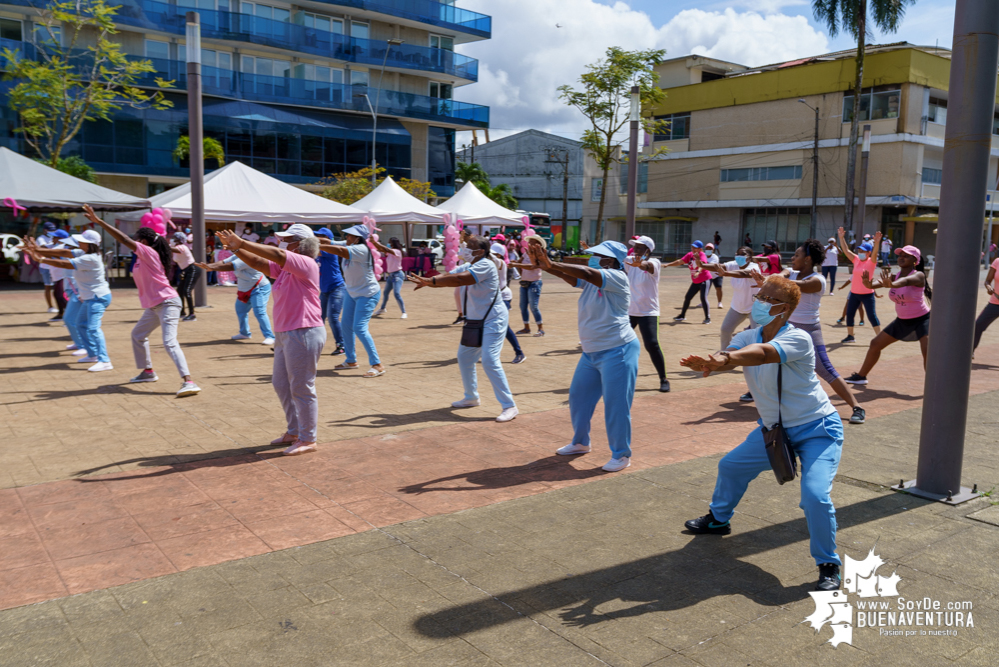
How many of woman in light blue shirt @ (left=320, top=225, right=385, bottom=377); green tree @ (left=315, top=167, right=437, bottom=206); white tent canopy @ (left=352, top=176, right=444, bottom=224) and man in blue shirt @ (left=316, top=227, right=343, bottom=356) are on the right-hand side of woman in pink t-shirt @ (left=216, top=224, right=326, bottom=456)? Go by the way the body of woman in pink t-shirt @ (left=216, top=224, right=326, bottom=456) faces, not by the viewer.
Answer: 4

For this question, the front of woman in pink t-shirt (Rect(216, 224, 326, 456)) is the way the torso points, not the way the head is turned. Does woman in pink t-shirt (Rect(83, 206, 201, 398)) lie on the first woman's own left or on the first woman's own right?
on the first woman's own right

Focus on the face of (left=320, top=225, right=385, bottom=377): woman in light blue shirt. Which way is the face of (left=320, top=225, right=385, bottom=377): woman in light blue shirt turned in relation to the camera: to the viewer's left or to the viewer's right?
to the viewer's left

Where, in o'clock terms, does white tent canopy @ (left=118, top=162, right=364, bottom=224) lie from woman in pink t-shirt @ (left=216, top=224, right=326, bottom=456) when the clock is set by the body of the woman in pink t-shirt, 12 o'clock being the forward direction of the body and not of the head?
The white tent canopy is roughly at 3 o'clock from the woman in pink t-shirt.

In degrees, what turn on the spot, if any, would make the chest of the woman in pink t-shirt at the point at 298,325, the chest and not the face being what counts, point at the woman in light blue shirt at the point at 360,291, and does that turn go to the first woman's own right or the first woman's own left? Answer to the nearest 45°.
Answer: approximately 90° to the first woman's own right

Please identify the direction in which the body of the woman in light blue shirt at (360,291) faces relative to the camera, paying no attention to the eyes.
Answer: to the viewer's left

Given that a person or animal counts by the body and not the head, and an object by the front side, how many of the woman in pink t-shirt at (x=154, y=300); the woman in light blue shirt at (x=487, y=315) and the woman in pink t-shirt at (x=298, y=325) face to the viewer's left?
3

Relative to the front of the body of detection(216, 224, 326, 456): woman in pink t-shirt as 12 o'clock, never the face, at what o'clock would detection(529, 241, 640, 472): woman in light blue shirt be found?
The woman in light blue shirt is roughly at 7 o'clock from the woman in pink t-shirt.

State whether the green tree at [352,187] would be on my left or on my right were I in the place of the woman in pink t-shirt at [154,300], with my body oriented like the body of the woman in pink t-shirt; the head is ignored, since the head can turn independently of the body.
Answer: on my right

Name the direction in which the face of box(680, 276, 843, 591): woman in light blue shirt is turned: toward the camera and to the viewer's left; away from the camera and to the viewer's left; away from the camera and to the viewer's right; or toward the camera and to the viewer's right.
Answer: toward the camera and to the viewer's left

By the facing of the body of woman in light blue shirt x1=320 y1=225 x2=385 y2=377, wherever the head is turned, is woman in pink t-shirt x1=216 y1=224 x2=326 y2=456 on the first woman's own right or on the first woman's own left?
on the first woman's own left

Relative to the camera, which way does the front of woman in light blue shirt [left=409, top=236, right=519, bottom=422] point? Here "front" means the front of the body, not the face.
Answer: to the viewer's left
